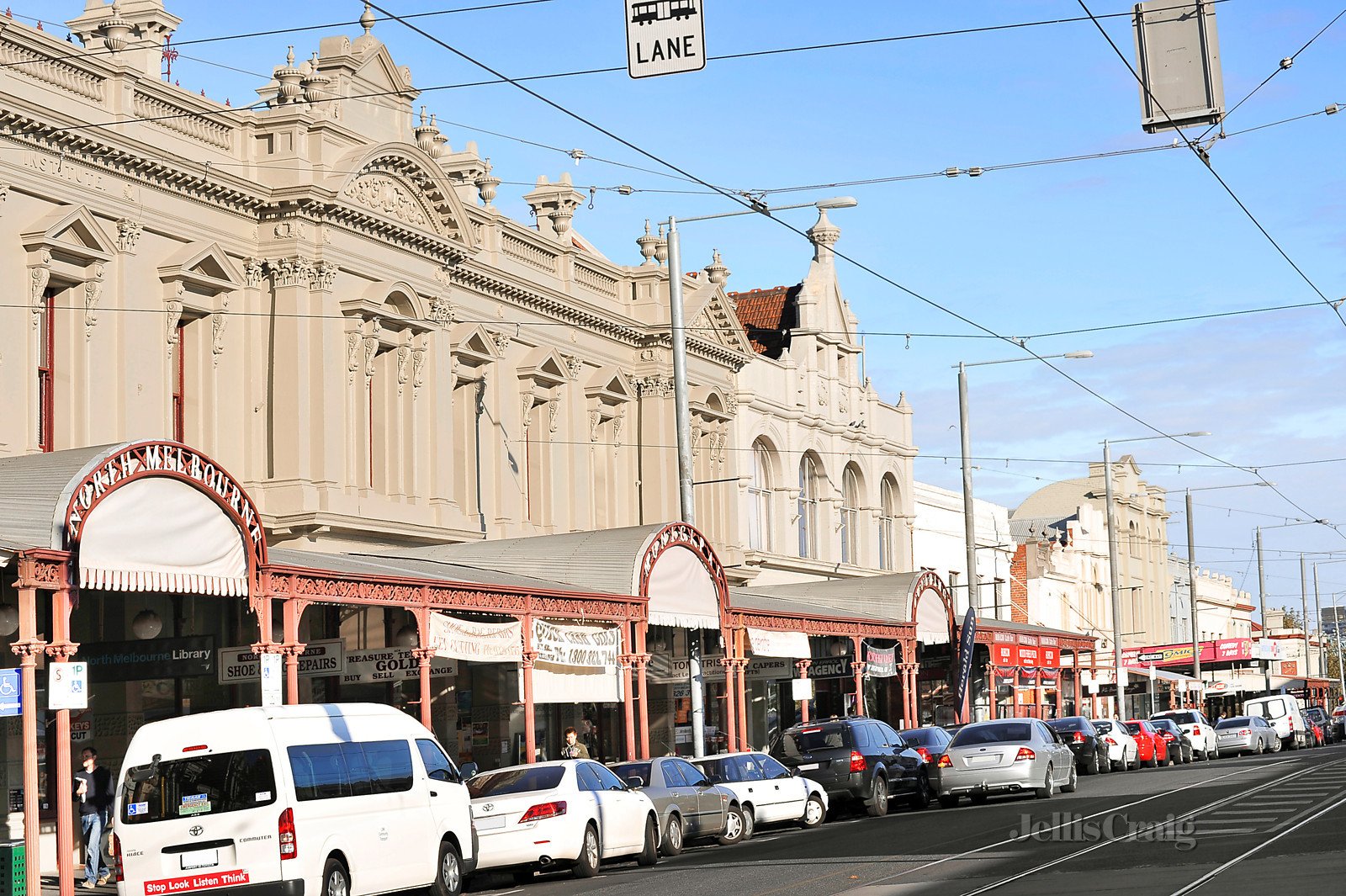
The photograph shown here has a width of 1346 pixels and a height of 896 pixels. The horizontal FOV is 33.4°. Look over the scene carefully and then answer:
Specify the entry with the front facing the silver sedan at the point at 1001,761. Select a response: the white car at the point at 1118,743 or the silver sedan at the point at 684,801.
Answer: the silver sedan at the point at 684,801

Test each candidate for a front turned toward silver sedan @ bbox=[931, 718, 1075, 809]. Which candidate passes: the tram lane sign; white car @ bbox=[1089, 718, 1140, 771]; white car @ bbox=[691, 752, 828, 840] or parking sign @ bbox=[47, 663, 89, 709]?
white car @ bbox=[691, 752, 828, 840]

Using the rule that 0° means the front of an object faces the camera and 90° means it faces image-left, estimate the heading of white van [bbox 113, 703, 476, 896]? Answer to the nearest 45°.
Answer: approximately 225°

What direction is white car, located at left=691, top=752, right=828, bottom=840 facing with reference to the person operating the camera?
facing away from the viewer and to the right of the viewer

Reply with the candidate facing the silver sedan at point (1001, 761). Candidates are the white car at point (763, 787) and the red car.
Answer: the white car

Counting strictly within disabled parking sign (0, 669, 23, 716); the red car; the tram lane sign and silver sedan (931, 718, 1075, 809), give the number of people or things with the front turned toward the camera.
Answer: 2

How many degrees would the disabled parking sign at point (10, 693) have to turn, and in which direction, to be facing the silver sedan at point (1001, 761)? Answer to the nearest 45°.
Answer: approximately 135° to its left

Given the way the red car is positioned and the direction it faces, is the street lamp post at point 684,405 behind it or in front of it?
behind

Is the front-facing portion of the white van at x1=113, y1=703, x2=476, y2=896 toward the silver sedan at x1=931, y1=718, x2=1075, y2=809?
yes

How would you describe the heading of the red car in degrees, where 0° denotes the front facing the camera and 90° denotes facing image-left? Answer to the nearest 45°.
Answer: approximately 225°

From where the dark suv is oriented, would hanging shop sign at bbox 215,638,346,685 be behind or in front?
behind

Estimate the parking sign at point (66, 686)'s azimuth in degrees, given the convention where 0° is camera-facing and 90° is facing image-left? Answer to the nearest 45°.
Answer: approximately 0°

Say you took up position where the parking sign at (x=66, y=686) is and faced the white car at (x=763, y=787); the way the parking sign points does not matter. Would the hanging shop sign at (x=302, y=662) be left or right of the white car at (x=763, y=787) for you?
left
